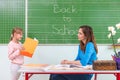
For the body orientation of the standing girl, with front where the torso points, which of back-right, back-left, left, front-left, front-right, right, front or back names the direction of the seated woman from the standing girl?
front-right

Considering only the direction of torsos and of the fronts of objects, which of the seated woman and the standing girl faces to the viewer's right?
the standing girl

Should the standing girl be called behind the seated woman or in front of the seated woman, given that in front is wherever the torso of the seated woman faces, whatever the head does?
in front

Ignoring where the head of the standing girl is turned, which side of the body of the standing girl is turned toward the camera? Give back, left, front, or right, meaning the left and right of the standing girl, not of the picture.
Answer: right

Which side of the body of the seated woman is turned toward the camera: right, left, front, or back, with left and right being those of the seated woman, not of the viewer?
left

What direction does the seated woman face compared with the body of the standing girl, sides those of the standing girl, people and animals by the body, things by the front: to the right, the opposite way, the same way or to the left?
the opposite way

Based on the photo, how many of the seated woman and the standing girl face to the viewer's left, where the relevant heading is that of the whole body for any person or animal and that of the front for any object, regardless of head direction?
1

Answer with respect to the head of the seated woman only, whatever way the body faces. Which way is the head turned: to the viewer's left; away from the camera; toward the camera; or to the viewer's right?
to the viewer's left
